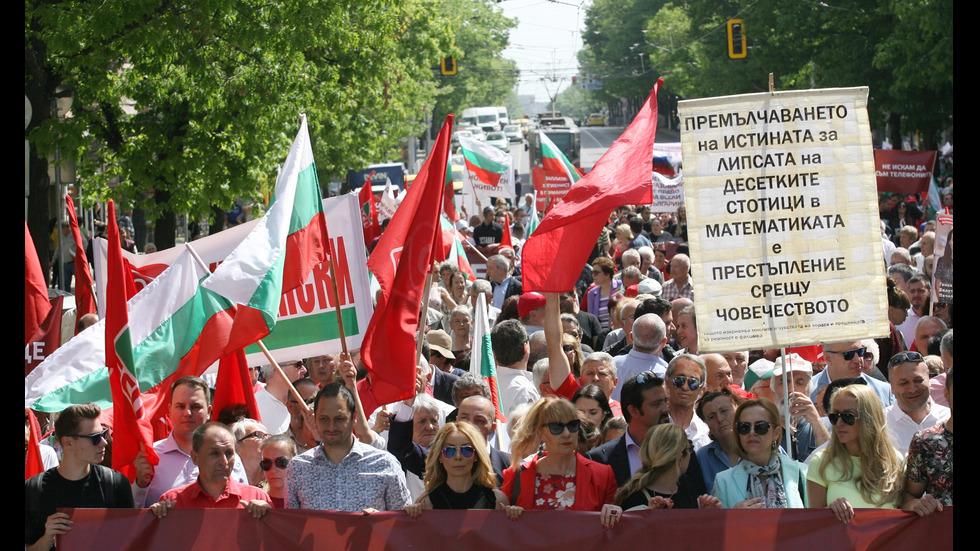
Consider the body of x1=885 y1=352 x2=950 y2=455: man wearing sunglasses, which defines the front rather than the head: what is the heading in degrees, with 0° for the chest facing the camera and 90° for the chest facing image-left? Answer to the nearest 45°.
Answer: approximately 0°

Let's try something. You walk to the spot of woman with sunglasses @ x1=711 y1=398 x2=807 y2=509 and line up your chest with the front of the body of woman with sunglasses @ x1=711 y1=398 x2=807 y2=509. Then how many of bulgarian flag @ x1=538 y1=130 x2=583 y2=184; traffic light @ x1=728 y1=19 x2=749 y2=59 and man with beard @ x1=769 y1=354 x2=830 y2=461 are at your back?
3

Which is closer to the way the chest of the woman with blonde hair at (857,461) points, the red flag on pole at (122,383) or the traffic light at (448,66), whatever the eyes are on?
the red flag on pole

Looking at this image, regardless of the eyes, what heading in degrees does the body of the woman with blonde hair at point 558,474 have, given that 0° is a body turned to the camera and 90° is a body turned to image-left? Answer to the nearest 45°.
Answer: approximately 0°

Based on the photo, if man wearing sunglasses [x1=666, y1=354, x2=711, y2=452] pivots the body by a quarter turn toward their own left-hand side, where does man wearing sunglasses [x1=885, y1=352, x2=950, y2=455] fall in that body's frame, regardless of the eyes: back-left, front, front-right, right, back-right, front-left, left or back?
front

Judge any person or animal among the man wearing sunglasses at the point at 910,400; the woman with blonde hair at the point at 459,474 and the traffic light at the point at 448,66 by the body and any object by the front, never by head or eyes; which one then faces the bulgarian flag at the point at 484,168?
the traffic light

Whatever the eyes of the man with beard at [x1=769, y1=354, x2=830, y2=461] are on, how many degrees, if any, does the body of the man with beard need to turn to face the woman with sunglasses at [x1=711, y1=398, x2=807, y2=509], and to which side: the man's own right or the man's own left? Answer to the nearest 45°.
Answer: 0° — they already face them
